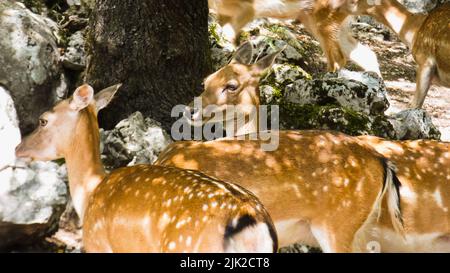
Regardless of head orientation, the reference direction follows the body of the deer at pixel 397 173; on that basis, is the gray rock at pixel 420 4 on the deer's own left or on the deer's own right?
on the deer's own right

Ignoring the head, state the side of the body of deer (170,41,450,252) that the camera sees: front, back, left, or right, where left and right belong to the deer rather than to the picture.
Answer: left

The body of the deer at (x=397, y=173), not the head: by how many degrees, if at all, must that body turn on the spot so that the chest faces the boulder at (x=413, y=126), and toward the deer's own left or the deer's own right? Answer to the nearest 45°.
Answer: approximately 90° to the deer's own right

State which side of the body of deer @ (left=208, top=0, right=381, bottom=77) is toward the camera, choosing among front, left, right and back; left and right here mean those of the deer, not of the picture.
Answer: left

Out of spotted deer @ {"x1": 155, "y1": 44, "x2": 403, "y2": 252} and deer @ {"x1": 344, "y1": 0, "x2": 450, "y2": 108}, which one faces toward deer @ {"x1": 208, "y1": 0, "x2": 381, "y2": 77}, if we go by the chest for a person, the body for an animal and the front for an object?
deer @ {"x1": 344, "y1": 0, "x2": 450, "y2": 108}

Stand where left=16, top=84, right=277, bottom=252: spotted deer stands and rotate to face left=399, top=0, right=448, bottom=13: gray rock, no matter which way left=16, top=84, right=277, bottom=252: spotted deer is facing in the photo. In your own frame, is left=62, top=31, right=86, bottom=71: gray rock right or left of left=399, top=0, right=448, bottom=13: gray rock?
left

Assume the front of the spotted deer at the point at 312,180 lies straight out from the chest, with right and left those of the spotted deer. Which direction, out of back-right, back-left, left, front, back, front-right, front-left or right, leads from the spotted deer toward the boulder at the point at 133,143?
front-right
